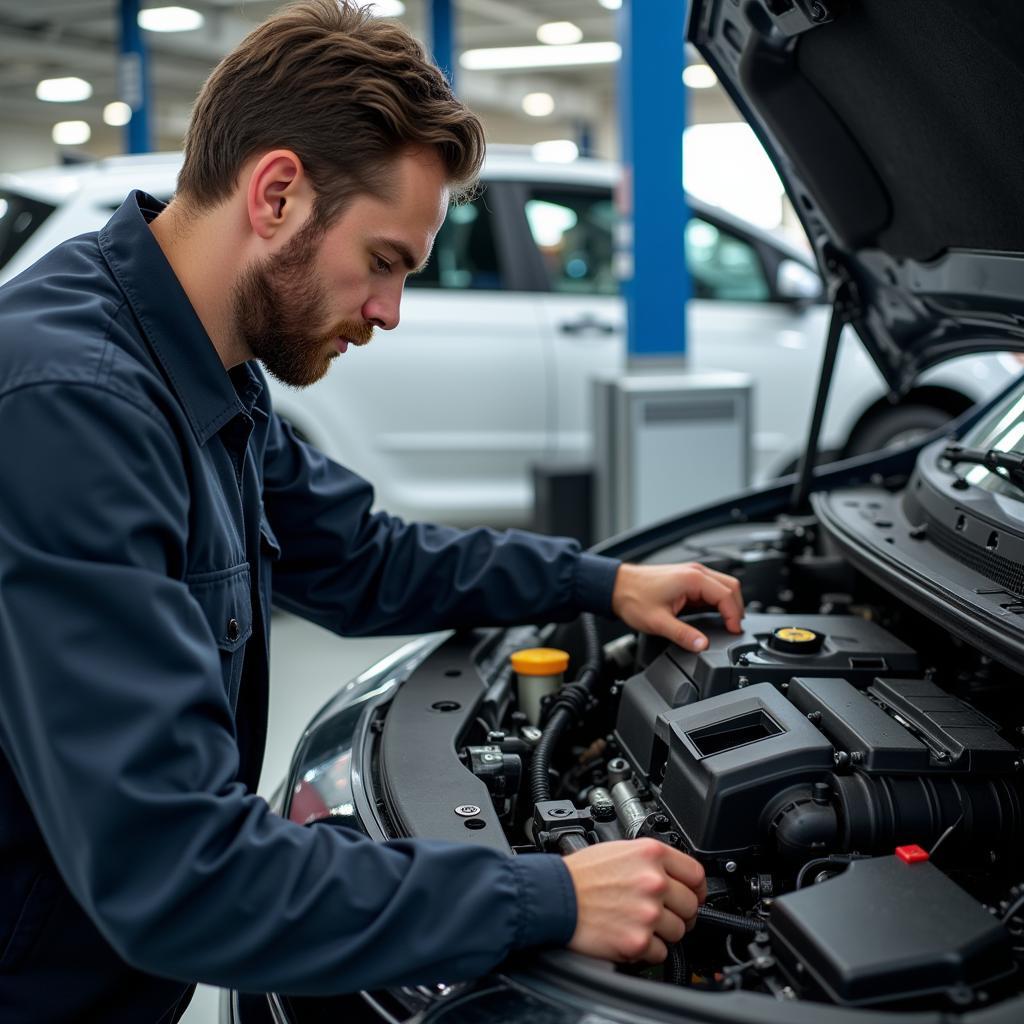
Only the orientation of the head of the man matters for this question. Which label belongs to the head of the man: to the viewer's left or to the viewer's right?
to the viewer's right

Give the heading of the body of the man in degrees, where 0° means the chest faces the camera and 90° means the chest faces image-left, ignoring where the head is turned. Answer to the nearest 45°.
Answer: approximately 270°
